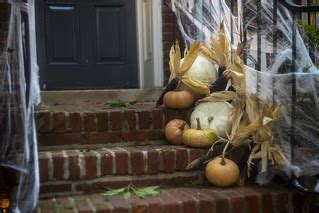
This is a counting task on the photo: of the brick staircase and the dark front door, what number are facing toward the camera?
2

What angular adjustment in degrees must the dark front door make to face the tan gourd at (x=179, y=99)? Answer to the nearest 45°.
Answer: approximately 45° to its left

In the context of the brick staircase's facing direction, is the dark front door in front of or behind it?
behind

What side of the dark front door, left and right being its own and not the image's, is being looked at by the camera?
front

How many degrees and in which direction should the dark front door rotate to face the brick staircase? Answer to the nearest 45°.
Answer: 0° — it already faces it

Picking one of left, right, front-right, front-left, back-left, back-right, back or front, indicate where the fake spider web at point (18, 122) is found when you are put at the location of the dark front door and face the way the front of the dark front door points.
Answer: front

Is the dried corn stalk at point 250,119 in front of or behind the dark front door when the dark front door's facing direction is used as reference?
in front

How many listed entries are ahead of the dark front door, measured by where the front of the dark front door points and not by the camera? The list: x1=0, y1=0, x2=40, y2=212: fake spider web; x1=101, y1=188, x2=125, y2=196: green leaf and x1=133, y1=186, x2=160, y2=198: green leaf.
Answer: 3

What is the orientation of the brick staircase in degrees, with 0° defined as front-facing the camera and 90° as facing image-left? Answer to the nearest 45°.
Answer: approximately 0°
